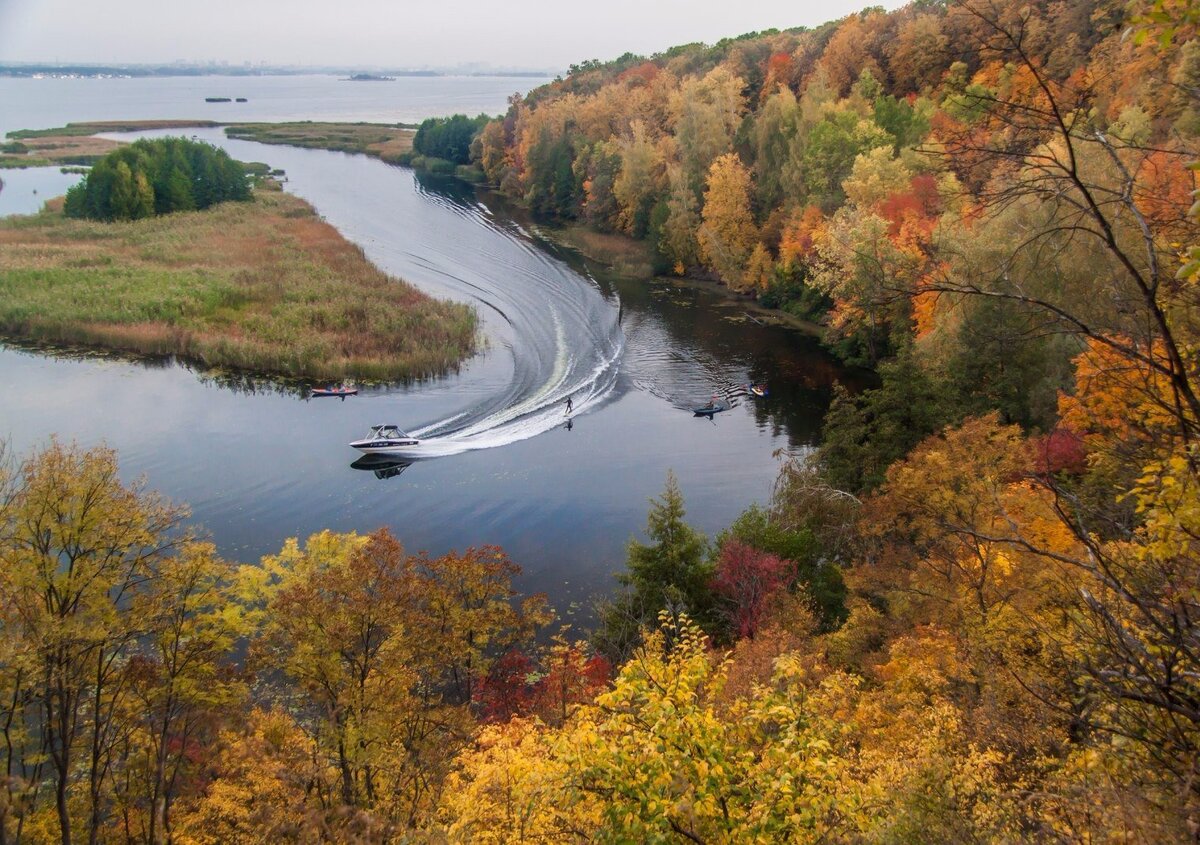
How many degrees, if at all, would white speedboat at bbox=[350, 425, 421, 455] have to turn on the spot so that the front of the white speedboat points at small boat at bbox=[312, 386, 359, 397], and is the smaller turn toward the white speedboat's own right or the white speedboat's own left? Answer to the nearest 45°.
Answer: approximately 90° to the white speedboat's own right

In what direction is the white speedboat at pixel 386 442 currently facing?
to the viewer's left
